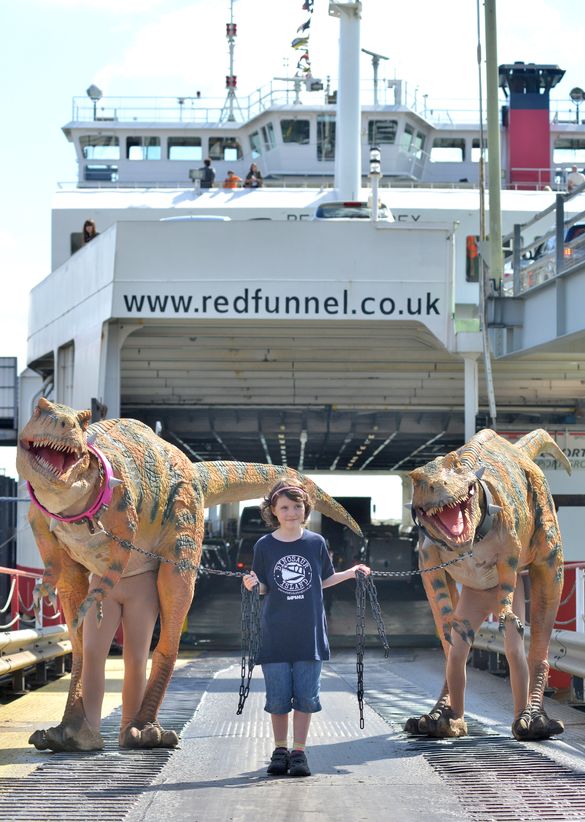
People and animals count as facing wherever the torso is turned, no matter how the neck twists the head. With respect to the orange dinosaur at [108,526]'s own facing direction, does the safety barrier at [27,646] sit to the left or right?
on its right

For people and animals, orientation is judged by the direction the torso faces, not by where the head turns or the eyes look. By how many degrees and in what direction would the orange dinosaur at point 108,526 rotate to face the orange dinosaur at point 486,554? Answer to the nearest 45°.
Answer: approximately 135° to its left

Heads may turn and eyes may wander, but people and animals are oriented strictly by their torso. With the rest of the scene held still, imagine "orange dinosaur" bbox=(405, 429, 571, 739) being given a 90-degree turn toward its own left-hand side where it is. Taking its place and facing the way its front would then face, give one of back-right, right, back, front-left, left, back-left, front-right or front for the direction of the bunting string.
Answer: back-left

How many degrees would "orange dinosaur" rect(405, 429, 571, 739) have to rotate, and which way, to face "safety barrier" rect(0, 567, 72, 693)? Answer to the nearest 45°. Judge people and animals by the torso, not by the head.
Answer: approximately 90° to its right

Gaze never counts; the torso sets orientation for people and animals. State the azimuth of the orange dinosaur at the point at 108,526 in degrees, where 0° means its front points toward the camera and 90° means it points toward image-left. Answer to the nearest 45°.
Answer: approximately 45°

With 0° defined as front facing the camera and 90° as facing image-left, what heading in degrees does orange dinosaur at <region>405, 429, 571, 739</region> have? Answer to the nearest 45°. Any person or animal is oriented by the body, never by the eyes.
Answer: approximately 45°

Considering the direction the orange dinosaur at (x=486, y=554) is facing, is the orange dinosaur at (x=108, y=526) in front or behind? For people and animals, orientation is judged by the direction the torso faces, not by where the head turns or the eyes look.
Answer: in front

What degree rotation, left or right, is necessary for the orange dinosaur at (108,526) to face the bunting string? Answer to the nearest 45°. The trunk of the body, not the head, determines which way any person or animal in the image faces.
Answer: approximately 135° to its right

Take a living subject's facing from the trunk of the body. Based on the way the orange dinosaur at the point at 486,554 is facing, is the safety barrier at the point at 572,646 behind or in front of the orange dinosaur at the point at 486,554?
behind

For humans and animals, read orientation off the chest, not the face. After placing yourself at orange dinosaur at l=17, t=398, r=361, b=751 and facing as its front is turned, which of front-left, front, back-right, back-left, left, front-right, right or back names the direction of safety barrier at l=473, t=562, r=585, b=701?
back

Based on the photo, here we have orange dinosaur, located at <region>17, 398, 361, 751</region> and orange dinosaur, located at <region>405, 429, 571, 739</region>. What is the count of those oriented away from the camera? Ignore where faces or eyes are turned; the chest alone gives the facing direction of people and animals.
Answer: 0
